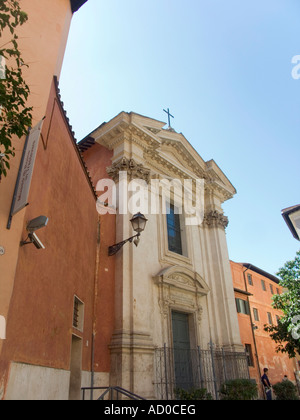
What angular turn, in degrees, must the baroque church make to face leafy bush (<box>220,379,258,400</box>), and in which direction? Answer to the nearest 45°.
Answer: approximately 90° to its left

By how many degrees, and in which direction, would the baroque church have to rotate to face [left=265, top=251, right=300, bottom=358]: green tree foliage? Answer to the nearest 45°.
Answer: approximately 90° to its left

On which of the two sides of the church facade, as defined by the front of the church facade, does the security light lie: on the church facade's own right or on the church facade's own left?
on the church facade's own right

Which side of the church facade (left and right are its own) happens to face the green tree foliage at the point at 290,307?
left

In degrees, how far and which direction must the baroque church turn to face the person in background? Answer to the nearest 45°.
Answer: approximately 90° to its left

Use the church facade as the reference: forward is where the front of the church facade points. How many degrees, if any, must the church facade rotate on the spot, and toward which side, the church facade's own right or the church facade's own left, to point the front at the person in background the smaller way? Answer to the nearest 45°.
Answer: approximately 90° to the church facade's own left

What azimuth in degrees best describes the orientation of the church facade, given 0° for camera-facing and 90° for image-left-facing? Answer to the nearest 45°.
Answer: approximately 315°
